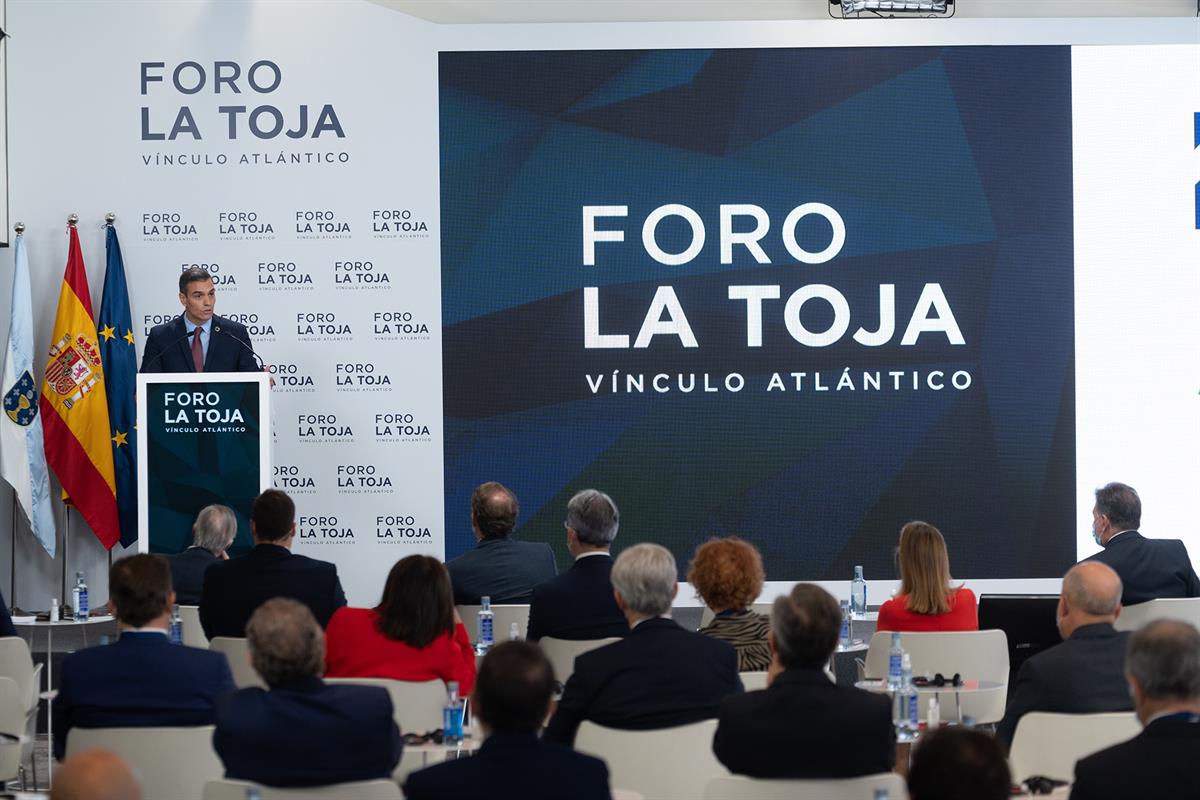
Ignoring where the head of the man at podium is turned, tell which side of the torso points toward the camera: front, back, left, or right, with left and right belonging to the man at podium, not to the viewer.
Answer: front

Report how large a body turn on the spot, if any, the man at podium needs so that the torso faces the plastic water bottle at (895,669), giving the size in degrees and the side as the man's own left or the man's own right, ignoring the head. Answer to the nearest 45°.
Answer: approximately 45° to the man's own left

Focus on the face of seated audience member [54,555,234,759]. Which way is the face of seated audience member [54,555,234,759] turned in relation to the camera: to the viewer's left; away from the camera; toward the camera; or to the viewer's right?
away from the camera

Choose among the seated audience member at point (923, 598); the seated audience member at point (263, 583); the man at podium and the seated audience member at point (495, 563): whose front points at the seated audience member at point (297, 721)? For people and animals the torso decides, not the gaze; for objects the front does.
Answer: the man at podium

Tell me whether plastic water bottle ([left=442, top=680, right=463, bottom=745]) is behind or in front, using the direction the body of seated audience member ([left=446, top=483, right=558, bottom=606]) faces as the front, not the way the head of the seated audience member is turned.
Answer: behind

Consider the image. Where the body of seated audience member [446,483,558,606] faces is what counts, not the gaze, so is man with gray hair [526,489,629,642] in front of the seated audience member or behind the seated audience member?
behind

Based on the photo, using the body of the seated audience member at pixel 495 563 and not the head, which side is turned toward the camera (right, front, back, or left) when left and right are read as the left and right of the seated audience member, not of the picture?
back

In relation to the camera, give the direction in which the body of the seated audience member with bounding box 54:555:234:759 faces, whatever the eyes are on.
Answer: away from the camera

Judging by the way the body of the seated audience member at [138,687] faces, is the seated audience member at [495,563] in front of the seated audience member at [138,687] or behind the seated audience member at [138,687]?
in front

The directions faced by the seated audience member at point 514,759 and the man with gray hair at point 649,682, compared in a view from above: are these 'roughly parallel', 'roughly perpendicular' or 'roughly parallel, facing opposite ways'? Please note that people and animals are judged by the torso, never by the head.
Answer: roughly parallel

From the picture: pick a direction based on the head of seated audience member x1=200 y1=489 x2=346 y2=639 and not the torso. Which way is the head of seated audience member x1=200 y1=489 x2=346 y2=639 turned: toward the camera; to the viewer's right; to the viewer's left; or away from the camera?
away from the camera

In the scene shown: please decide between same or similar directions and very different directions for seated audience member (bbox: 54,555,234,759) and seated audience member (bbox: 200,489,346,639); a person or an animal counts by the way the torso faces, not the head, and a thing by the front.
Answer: same or similar directions

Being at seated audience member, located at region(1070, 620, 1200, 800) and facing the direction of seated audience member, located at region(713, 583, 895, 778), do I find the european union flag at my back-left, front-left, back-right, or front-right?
front-right

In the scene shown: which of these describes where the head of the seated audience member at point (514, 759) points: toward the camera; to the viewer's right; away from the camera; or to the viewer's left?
away from the camera

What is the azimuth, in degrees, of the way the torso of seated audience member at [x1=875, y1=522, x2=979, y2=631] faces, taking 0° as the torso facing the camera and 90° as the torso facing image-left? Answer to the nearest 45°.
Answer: approximately 180°

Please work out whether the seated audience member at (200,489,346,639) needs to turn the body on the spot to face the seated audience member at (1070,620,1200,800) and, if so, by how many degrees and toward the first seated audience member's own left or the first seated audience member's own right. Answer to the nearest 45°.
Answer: approximately 135° to the first seated audience member's own right

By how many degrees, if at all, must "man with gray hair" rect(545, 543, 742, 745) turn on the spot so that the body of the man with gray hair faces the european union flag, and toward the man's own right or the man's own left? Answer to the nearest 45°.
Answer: approximately 45° to the man's own left

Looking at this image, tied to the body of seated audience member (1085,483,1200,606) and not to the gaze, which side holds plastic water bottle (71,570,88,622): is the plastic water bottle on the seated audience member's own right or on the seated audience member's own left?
on the seated audience member's own left
